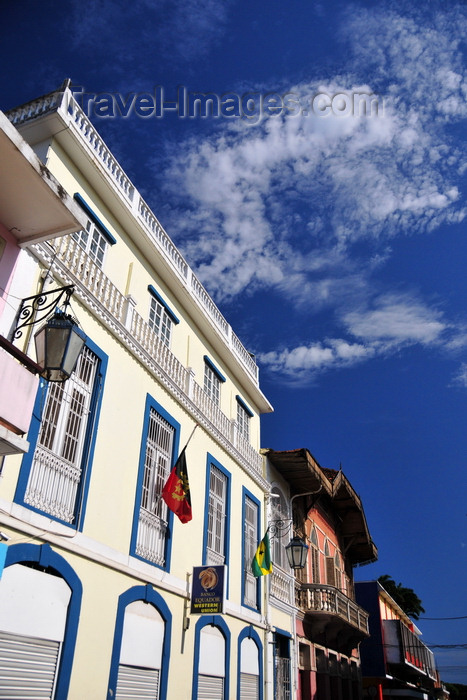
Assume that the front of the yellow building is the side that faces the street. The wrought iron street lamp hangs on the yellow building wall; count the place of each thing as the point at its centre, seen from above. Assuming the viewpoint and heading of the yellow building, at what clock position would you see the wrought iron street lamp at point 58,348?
The wrought iron street lamp is roughly at 2 o'clock from the yellow building.

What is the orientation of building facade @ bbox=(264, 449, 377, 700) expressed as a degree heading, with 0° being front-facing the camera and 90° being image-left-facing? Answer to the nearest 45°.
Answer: approximately 315°

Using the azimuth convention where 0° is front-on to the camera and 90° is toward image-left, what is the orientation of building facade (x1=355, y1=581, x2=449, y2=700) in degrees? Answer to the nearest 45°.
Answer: approximately 315°

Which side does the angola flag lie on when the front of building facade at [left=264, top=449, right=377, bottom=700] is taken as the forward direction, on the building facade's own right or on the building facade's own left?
on the building facade's own right

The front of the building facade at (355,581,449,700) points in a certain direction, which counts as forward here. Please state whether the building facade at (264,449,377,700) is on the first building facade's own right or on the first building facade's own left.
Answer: on the first building facade's own right

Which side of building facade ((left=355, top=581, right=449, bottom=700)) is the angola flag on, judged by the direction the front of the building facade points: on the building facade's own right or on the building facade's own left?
on the building facade's own right

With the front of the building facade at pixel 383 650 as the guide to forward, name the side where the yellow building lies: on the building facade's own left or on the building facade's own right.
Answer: on the building facade's own right
